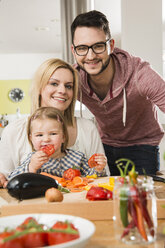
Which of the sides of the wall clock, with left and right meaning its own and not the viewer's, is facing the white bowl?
front

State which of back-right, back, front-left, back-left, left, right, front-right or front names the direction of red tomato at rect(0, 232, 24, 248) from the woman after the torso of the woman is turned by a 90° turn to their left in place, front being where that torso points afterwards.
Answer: right

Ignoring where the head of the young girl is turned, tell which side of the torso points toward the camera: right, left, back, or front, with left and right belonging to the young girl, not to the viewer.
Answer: front

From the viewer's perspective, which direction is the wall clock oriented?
toward the camera

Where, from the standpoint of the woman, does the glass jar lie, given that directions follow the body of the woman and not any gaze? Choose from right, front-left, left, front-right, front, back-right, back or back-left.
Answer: front

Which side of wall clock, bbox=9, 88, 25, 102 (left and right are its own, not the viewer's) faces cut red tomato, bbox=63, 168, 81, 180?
front

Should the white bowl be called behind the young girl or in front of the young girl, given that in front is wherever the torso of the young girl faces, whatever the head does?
in front

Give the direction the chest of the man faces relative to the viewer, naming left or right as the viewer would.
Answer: facing the viewer and to the left of the viewer

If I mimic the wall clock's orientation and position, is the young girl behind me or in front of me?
in front

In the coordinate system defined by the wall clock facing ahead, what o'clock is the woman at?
The woman is roughly at 12 o'clock from the wall clock.

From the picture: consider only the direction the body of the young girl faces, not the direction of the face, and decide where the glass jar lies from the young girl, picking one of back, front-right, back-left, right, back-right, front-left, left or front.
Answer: front

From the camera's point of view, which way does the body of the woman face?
toward the camera

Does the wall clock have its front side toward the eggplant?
yes
